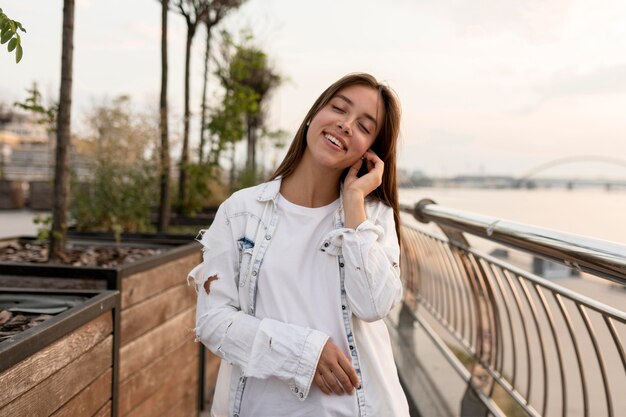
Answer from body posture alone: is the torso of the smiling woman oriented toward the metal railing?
no

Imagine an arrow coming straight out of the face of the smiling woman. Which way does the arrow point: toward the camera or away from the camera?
toward the camera

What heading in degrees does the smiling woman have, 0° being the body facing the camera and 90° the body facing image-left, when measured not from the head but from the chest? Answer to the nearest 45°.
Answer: approximately 0°

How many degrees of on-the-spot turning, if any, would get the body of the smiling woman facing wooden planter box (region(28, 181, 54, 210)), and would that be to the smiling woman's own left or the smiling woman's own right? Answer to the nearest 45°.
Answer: approximately 135° to the smiling woman's own right

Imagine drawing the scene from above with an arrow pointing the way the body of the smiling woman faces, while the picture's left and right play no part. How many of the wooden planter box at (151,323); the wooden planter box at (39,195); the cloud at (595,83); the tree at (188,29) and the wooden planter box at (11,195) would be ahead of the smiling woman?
0

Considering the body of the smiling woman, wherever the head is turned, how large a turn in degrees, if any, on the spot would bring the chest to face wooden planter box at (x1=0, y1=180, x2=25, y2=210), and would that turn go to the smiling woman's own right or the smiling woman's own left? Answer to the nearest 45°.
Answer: approximately 135° to the smiling woman's own right

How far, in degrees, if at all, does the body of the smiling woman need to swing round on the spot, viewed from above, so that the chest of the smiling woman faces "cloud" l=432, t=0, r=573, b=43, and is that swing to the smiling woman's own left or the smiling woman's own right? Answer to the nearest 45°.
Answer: approximately 135° to the smiling woman's own left

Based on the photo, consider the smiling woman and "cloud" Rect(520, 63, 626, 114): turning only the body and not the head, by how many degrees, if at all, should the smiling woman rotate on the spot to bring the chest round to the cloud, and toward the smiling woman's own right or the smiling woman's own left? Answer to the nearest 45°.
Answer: approximately 135° to the smiling woman's own left

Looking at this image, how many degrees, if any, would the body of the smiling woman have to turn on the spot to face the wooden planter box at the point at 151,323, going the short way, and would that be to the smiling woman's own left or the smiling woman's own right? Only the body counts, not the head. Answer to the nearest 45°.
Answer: approximately 135° to the smiling woman's own right

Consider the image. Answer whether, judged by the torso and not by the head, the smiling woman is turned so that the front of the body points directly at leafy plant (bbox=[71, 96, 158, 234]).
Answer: no

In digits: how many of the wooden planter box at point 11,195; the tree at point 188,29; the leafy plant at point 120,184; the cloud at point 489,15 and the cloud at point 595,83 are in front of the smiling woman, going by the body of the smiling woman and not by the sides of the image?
0
